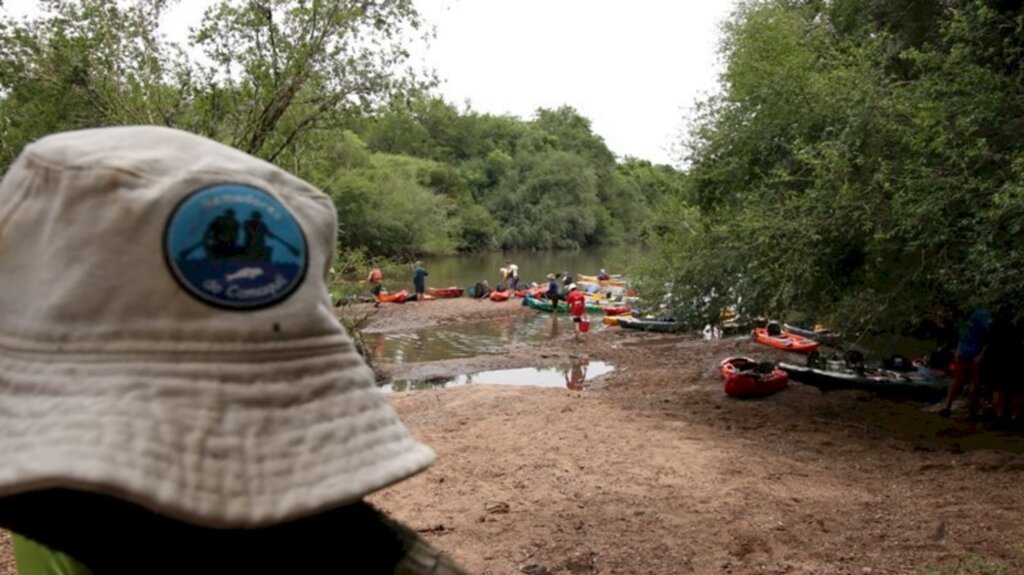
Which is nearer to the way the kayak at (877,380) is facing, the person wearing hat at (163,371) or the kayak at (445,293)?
the kayak

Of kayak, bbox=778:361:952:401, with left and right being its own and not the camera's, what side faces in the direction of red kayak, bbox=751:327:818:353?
left

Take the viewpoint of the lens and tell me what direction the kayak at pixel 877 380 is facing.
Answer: facing to the left of the viewer

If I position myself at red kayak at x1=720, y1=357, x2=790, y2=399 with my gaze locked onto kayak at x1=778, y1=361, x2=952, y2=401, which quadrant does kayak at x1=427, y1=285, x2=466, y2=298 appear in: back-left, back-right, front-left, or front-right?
back-left

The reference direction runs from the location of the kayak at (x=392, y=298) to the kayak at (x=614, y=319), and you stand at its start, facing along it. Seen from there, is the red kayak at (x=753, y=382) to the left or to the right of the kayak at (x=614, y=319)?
right

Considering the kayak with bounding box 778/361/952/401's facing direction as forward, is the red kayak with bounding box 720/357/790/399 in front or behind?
in front

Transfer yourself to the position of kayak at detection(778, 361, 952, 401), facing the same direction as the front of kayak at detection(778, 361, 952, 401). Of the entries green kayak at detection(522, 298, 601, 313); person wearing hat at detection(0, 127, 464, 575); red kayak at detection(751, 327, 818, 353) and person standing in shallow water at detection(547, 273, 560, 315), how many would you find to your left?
1

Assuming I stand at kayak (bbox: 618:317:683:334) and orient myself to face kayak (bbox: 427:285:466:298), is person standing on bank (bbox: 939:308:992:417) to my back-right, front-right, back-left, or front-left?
back-left

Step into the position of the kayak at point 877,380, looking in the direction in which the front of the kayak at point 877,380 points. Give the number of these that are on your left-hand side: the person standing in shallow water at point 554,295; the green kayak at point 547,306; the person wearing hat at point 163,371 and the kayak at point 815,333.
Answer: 1
